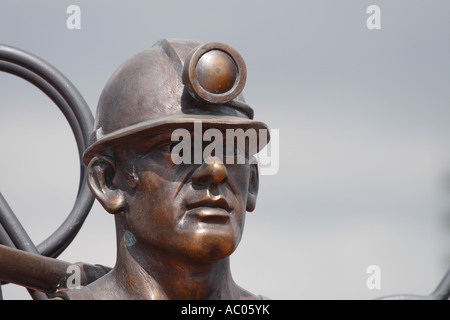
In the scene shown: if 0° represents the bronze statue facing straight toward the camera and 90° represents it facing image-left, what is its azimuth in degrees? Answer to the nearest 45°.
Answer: approximately 315°
